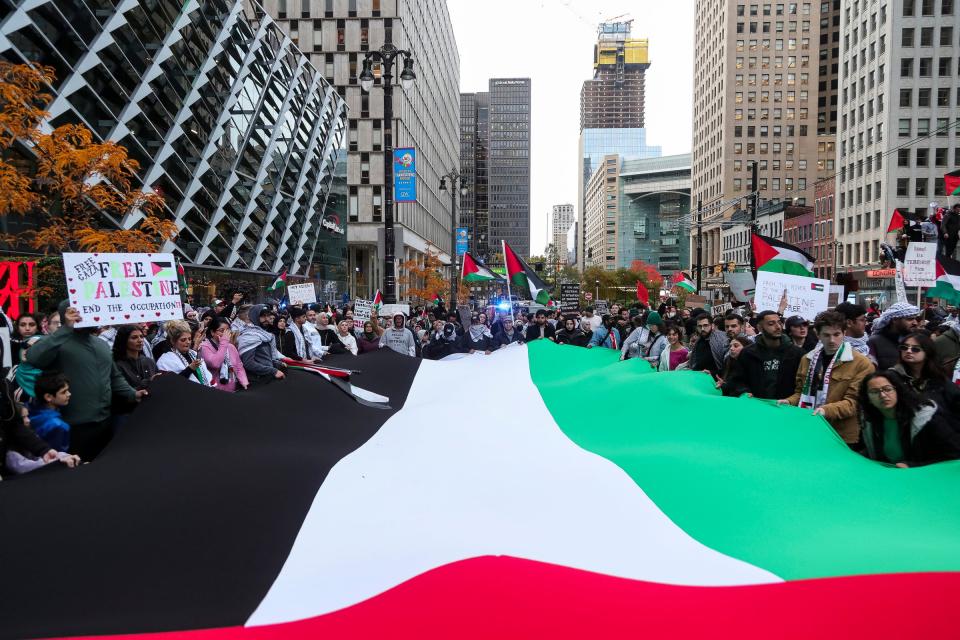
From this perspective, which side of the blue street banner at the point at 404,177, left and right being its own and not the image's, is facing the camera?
front

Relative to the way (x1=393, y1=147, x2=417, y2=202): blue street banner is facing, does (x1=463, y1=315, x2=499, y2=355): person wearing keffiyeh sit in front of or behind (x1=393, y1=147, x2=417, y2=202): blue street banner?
in front

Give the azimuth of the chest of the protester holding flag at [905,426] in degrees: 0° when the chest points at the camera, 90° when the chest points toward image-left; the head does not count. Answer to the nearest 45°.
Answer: approximately 45°

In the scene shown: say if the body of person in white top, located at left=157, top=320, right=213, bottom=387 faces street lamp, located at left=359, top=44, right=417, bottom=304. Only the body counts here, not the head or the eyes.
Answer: no

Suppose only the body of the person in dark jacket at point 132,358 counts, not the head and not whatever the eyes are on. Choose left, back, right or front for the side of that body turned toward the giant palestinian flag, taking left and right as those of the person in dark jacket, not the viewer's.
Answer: front

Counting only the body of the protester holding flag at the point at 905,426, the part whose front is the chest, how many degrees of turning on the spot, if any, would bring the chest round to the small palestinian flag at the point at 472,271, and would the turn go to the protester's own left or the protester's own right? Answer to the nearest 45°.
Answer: approximately 90° to the protester's own right

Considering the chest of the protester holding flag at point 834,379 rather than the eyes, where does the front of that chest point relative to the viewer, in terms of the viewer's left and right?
facing the viewer and to the left of the viewer

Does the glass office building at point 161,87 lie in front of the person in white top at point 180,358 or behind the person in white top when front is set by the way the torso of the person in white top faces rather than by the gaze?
behind

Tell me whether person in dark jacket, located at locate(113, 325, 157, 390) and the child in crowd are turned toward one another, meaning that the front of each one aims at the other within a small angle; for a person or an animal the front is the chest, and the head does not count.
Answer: no

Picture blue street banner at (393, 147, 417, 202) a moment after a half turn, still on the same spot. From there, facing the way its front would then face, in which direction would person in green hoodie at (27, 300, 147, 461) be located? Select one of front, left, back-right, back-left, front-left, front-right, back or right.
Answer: back

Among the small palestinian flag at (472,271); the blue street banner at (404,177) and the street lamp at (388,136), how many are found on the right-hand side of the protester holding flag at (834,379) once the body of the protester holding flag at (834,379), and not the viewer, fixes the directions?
3
